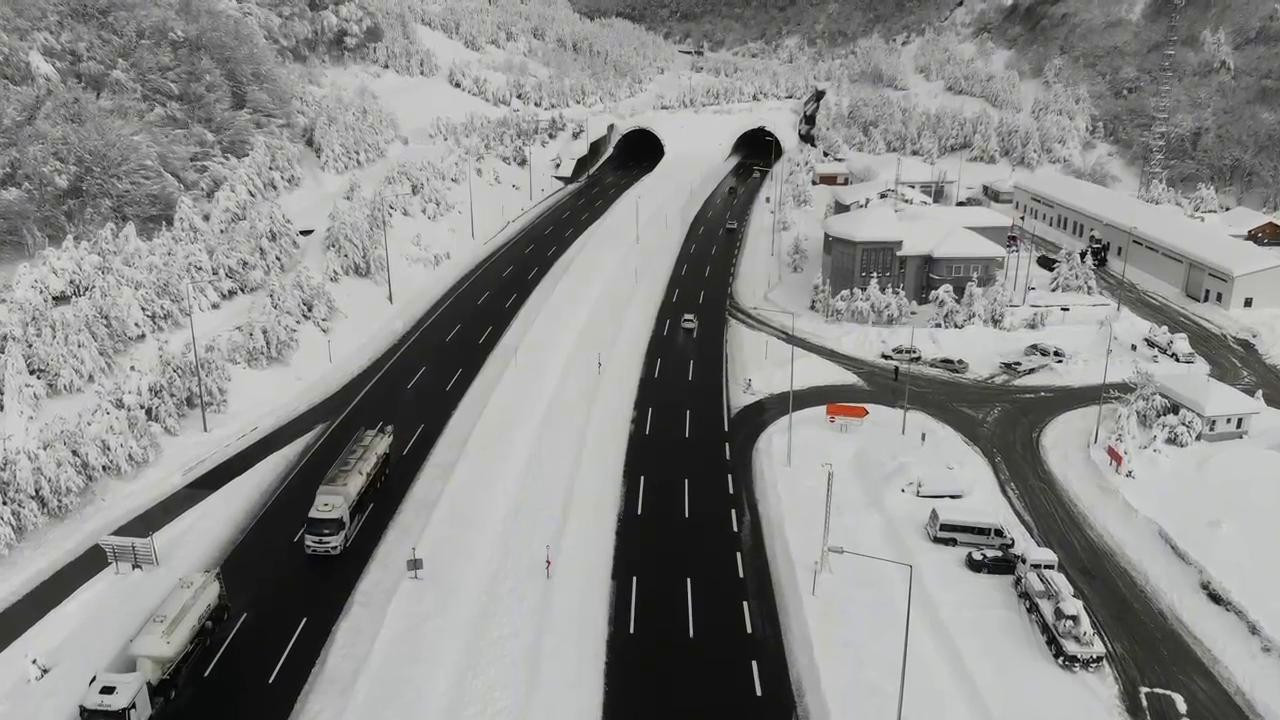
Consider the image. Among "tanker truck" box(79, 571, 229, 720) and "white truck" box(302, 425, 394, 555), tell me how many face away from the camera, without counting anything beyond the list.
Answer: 0

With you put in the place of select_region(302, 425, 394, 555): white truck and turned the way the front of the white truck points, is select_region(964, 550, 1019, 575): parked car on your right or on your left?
on your left

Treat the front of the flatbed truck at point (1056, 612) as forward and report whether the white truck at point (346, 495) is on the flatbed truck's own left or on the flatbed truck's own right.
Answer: on the flatbed truck's own left

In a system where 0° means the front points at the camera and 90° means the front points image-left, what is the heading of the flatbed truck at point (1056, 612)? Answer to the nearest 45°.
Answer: approximately 135°

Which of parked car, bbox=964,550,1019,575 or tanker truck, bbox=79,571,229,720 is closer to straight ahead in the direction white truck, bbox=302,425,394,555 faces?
the tanker truck

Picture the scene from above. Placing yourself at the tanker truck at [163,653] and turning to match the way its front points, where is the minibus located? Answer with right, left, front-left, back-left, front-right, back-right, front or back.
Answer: back-left

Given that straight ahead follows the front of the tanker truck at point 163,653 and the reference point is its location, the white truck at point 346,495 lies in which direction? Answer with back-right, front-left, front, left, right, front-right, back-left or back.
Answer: back

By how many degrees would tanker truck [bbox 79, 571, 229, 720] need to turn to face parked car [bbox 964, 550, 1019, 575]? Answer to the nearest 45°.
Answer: approximately 135° to its left

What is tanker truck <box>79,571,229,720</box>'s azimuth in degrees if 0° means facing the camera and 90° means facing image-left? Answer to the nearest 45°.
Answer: approximately 45°
